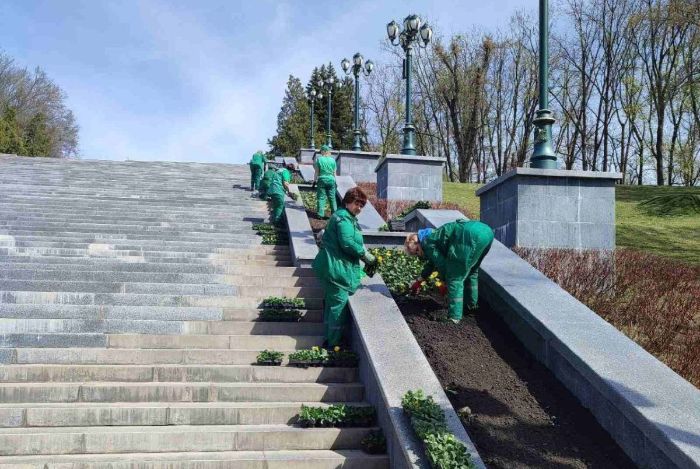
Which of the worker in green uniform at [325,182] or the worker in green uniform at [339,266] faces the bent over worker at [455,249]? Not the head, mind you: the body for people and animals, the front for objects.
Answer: the worker in green uniform at [339,266]

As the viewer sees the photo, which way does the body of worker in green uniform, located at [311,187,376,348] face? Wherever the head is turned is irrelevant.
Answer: to the viewer's right

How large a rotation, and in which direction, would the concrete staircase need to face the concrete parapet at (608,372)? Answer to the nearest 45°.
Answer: approximately 45° to its left

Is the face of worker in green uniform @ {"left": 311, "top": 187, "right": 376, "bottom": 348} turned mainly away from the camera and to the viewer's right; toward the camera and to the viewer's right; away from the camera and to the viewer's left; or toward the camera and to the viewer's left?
toward the camera and to the viewer's right

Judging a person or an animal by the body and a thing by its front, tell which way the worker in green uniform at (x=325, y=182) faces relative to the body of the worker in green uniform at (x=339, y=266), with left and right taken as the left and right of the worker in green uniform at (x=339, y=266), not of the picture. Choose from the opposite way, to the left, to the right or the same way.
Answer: to the left
